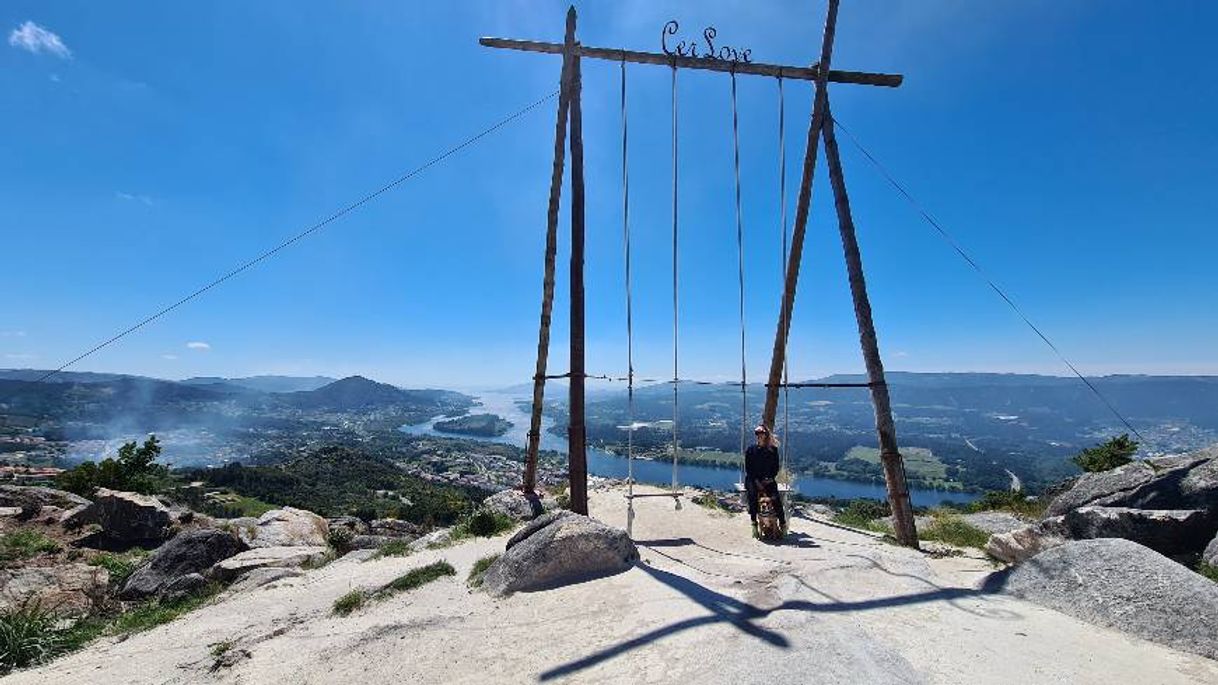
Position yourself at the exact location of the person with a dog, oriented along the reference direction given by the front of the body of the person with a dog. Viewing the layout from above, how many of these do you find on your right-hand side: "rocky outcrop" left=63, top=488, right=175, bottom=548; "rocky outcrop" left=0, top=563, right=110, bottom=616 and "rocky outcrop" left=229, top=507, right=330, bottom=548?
3

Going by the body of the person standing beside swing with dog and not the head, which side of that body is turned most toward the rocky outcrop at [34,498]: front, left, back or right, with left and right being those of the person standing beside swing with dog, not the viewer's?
right

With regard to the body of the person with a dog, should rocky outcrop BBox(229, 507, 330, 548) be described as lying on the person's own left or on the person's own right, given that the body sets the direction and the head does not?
on the person's own right

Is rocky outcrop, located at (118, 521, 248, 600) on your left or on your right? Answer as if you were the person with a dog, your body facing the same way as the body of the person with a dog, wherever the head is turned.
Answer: on your right

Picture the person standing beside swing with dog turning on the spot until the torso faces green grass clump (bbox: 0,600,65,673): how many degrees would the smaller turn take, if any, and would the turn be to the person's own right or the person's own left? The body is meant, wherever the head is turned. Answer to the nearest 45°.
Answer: approximately 45° to the person's own right

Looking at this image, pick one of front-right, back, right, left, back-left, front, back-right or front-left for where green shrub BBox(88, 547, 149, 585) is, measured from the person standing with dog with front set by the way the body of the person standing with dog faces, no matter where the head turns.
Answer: right

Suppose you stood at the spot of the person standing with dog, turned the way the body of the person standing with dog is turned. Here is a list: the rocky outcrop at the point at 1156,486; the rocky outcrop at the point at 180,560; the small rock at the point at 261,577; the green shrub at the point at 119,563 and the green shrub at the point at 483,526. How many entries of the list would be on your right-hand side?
4

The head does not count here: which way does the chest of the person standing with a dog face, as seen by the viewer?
toward the camera

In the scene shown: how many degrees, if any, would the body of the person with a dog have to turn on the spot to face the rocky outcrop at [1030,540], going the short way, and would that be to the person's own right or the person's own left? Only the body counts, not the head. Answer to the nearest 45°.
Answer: approximately 45° to the person's own left

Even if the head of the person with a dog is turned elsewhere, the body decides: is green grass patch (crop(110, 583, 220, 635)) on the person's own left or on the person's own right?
on the person's own right

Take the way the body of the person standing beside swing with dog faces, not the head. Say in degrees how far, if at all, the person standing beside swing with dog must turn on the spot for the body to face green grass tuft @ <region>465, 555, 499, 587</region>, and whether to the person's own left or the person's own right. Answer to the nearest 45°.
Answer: approximately 45° to the person's own right

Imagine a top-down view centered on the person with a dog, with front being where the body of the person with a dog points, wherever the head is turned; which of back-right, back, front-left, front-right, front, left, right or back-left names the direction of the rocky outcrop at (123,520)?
right

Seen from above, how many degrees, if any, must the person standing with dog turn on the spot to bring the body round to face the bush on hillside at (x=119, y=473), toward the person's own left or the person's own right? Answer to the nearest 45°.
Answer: approximately 90° to the person's own right

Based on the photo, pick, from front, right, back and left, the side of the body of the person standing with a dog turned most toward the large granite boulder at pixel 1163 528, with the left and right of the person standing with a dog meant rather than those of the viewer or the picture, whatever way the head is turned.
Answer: left

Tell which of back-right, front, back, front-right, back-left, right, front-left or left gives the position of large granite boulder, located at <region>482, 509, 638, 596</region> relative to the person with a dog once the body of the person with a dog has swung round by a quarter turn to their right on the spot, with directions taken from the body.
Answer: front-left

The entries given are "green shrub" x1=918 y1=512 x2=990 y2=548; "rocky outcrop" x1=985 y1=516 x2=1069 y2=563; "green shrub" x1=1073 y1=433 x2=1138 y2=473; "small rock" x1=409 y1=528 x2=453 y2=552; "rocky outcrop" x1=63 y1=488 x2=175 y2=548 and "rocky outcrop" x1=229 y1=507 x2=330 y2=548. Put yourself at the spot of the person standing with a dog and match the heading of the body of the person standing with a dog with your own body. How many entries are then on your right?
3

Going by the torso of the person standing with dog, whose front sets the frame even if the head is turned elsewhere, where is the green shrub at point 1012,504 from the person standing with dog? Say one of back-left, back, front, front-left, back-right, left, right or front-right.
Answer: back-left

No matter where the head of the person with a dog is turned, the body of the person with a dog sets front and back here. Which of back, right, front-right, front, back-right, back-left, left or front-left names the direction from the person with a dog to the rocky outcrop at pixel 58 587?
right
